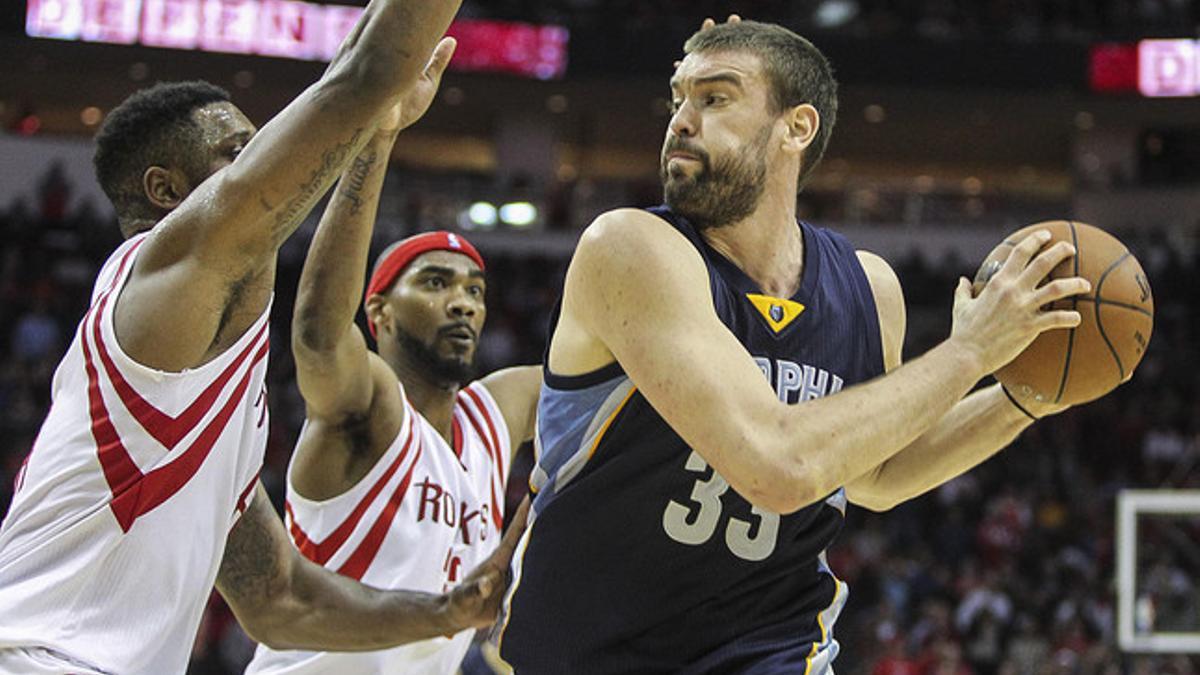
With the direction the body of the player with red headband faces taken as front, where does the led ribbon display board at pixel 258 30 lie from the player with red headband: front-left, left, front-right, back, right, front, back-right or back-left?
back-left

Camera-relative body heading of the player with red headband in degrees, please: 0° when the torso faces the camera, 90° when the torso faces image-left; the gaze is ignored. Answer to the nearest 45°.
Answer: approximately 315°

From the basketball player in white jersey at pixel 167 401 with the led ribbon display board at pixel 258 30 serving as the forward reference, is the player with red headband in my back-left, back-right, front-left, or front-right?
front-right

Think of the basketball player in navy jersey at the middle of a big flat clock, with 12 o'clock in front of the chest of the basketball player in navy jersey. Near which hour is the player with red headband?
The player with red headband is roughly at 6 o'clock from the basketball player in navy jersey.

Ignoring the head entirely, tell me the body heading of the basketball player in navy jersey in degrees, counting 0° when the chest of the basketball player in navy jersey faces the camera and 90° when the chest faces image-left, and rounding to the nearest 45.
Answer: approximately 315°

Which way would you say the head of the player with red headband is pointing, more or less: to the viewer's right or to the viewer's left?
to the viewer's right

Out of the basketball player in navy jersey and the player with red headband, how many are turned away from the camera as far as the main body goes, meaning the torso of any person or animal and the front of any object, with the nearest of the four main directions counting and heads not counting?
0

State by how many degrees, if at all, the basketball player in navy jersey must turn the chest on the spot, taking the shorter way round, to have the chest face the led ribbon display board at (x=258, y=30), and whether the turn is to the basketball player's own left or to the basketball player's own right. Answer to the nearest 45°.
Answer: approximately 180°

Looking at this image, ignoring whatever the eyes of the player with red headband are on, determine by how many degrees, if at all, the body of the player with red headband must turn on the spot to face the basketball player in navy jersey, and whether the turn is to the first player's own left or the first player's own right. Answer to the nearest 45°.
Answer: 0° — they already face them

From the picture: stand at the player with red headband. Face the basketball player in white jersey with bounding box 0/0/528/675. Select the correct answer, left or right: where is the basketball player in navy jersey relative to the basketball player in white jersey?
left

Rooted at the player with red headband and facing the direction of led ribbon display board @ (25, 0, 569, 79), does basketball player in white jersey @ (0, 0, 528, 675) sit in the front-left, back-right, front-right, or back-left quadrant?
back-left

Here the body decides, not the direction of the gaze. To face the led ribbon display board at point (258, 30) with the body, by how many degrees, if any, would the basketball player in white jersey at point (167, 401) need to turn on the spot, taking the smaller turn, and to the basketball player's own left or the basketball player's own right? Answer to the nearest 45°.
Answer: approximately 90° to the basketball player's own left

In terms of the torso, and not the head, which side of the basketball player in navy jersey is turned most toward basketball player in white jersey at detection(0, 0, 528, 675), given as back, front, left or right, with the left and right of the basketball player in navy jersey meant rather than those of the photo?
right

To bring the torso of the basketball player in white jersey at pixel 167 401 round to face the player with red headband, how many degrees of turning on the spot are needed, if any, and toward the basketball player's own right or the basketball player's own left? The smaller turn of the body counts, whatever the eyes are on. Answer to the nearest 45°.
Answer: approximately 90° to the basketball player's own left

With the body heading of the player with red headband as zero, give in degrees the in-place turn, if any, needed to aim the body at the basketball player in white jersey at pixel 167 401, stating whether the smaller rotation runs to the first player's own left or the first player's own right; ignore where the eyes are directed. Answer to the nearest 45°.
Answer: approximately 45° to the first player's own right

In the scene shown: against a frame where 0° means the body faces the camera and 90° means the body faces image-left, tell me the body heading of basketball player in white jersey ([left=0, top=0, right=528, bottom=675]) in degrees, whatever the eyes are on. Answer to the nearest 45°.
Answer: approximately 270°

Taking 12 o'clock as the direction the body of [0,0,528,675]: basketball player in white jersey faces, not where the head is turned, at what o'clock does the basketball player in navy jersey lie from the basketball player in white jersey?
The basketball player in navy jersey is roughly at 12 o'clock from the basketball player in white jersey.
